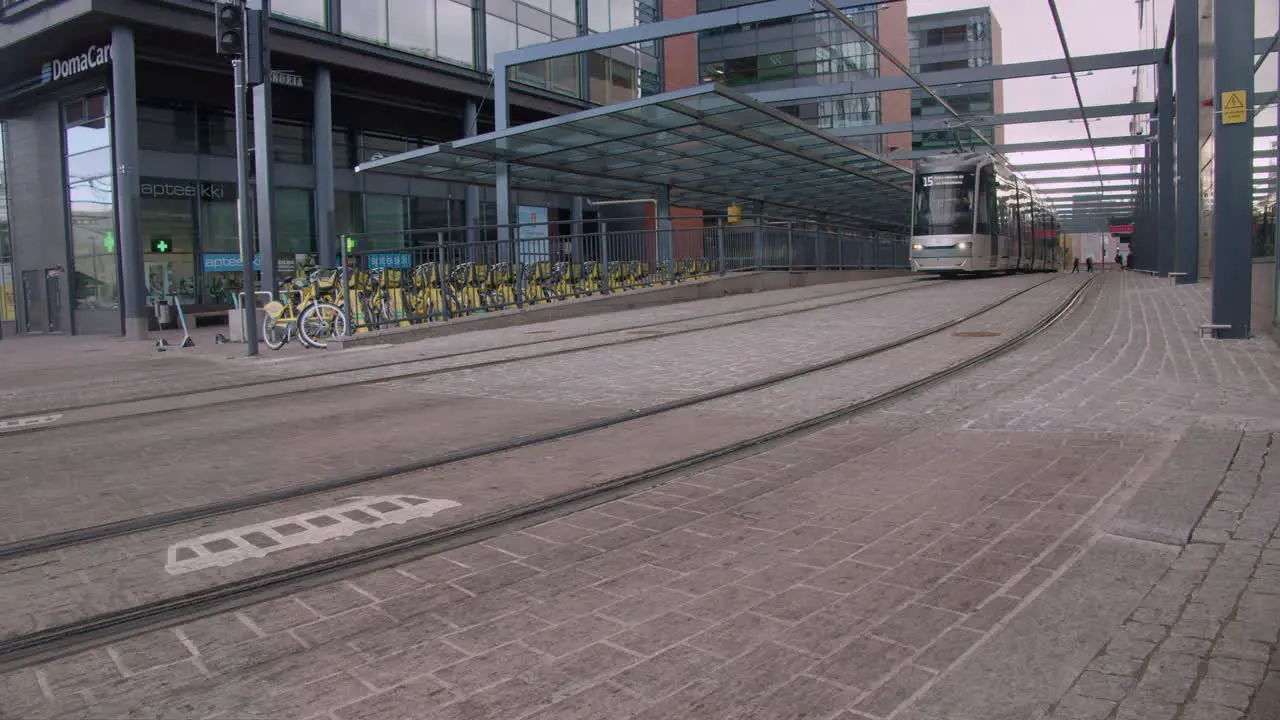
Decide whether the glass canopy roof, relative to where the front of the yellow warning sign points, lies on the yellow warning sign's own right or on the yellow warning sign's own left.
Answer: on the yellow warning sign's own right

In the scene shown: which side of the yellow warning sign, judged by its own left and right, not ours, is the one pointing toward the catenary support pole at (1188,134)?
back

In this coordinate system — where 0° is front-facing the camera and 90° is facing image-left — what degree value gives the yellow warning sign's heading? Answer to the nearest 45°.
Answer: approximately 0°

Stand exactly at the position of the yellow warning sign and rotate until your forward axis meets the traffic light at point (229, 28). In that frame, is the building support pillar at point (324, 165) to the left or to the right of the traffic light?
right

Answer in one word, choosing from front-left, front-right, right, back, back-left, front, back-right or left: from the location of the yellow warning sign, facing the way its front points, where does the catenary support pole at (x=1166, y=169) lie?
back

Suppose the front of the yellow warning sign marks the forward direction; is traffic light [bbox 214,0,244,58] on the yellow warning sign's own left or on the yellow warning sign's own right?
on the yellow warning sign's own right

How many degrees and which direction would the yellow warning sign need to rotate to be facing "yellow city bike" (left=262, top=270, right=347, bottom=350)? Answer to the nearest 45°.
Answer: approximately 90° to its right

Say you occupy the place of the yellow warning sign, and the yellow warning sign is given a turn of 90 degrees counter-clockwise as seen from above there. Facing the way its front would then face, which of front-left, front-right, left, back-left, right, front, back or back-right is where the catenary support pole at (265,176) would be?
back
